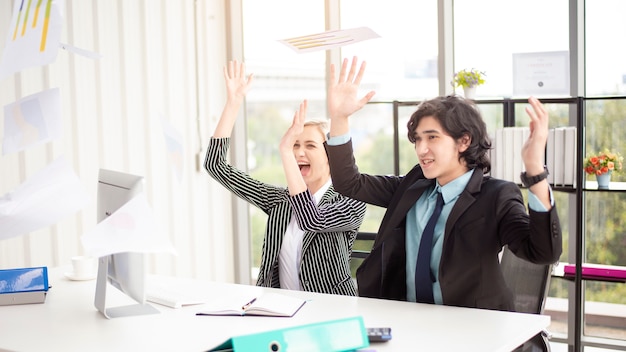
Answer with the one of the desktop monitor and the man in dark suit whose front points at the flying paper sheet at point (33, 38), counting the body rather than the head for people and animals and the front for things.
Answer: the man in dark suit

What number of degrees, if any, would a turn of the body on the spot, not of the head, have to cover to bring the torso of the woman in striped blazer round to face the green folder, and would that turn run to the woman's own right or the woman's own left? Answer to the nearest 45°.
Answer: approximately 45° to the woman's own left

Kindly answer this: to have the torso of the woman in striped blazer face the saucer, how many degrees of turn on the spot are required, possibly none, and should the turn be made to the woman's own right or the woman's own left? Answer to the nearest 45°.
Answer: approximately 45° to the woman's own right

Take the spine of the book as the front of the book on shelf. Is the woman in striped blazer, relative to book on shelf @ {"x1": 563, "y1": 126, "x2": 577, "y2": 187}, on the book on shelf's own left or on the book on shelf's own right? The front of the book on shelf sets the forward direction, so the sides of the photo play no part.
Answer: on the book on shelf's own right

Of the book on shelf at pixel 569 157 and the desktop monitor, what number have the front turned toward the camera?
1

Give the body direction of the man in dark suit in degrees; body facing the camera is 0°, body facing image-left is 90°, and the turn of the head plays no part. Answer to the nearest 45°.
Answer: approximately 45°
